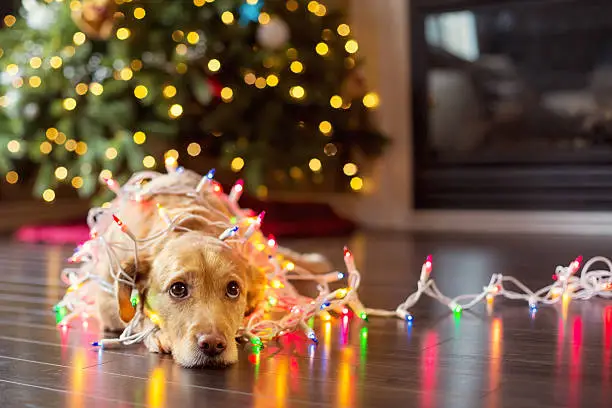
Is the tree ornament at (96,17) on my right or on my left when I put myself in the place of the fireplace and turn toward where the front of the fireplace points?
on my right

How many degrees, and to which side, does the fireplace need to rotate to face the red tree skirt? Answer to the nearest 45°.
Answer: approximately 90° to its right

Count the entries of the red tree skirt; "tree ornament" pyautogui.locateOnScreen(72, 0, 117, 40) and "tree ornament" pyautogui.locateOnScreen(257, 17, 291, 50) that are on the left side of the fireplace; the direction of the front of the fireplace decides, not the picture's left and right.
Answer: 0

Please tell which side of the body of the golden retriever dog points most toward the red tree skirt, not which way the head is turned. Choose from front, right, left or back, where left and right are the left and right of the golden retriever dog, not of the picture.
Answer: back

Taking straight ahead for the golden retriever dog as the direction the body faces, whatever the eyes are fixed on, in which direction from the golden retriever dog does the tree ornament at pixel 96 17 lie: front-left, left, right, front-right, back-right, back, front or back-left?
back

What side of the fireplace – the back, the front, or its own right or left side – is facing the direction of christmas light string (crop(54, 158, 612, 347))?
front

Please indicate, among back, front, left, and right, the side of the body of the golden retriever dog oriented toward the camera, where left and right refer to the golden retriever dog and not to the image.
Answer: front

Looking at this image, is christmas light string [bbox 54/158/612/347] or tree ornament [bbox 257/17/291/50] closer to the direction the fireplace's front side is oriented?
the christmas light string

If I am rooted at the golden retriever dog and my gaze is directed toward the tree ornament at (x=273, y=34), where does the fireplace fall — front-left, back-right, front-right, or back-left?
front-right

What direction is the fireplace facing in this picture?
toward the camera

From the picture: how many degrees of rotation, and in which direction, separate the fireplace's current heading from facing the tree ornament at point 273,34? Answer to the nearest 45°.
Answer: approximately 45° to its right

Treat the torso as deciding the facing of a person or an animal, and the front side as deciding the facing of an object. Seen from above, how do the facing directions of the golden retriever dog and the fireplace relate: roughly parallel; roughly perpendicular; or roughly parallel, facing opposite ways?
roughly parallel

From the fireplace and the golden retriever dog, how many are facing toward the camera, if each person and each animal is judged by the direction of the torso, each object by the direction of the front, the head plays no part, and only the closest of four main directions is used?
2

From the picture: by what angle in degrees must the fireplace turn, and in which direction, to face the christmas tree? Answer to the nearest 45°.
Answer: approximately 45° to its right

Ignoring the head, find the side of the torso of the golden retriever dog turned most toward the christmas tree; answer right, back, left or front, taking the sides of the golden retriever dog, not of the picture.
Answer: back

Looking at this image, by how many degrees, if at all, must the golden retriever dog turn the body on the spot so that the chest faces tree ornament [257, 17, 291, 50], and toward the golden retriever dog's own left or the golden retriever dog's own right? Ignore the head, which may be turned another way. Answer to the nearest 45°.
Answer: approximately 180°
